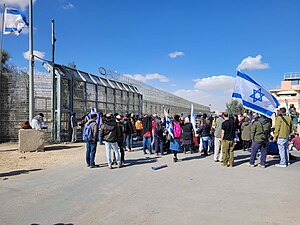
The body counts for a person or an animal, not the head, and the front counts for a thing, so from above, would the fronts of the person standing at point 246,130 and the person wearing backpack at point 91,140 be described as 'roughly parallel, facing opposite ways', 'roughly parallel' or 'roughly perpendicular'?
roughly parallel

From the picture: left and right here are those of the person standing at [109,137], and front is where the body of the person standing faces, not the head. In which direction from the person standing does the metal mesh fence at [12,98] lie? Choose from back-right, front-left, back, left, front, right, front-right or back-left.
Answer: front-left

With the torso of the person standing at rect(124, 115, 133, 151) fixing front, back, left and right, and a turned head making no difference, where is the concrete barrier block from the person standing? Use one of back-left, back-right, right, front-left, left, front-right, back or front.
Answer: left

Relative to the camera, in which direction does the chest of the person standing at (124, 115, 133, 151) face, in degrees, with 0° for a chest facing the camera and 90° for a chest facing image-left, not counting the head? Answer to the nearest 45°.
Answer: approximately 180°

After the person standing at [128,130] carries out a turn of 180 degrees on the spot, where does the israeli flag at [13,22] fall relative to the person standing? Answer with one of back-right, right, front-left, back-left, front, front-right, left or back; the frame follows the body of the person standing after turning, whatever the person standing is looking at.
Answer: right

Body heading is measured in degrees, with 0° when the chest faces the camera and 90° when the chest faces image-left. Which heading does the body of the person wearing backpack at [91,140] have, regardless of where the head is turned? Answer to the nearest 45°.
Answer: approximately 225°

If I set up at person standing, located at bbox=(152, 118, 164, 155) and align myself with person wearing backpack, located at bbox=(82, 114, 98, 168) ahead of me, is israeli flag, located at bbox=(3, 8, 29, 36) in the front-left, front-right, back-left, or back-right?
front-right

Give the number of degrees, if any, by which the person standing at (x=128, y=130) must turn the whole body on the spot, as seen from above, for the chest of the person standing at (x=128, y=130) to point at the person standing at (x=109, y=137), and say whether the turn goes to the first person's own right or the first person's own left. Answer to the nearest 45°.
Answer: approximately 180°

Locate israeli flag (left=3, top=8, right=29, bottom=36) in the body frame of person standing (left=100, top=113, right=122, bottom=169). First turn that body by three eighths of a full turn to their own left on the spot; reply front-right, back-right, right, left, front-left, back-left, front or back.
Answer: right

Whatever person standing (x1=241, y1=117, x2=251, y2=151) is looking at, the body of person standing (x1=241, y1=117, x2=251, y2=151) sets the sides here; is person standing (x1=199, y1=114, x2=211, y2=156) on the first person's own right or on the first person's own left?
on the first person's own left

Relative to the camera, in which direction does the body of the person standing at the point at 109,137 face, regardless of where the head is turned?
away from the camera

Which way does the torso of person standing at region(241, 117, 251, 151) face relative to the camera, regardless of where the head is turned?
away from the camera

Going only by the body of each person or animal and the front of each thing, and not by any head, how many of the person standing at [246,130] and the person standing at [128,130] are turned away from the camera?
2

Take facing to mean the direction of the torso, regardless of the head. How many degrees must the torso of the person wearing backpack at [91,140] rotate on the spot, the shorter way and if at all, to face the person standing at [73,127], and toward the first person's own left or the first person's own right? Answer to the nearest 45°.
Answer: approximately 45° to the first person's own left
